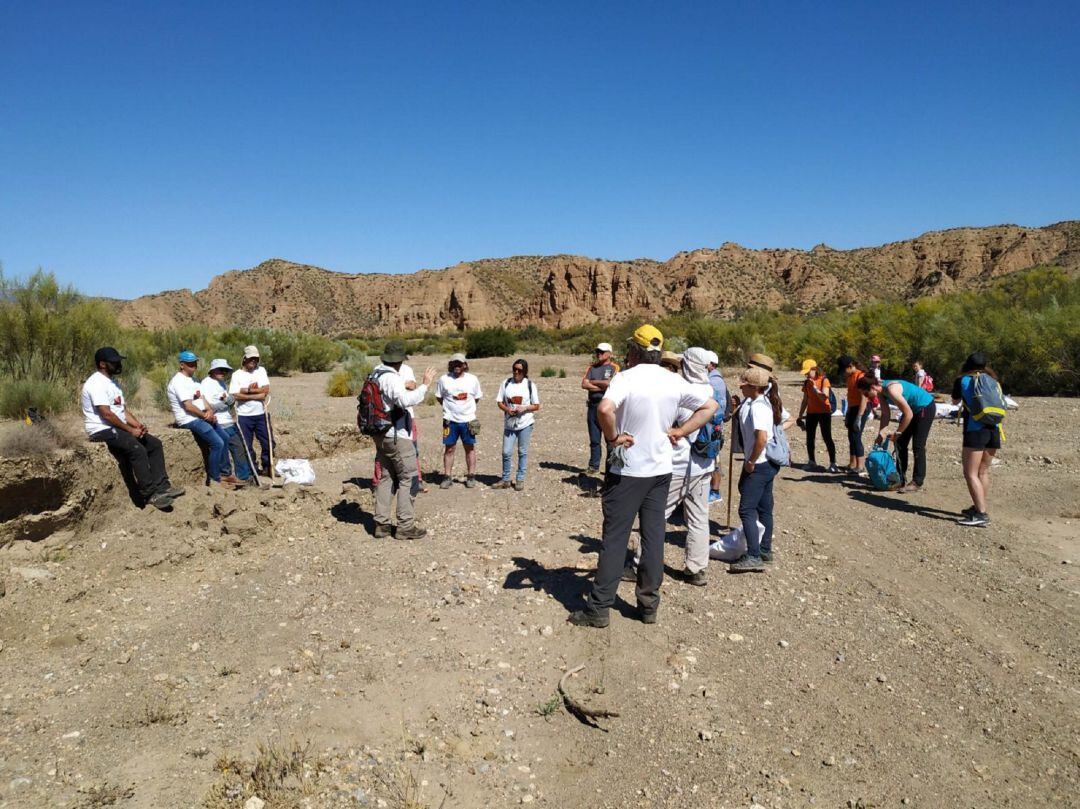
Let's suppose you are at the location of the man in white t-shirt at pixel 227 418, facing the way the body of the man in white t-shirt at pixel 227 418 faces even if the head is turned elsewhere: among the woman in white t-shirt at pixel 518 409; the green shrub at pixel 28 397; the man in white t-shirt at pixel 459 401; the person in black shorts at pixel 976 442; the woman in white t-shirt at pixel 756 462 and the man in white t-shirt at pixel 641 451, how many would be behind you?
1

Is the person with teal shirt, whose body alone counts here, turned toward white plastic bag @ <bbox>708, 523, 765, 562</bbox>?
no

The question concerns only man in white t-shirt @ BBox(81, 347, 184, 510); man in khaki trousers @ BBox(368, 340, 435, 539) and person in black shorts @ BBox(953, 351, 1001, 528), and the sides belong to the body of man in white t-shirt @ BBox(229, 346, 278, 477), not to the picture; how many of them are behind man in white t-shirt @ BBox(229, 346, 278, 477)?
0

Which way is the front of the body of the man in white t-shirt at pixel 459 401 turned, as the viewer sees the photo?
toward the camera

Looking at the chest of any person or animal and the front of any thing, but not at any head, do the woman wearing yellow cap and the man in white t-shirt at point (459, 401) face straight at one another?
no

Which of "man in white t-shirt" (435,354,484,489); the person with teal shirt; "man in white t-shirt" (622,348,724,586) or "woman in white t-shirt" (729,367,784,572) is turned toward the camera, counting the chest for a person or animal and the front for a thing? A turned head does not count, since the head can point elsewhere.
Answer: "man in white t-shirt" (435,354,484,489)

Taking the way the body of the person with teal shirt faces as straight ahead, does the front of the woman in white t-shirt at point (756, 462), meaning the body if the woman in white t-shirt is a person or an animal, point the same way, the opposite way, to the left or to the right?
the same way

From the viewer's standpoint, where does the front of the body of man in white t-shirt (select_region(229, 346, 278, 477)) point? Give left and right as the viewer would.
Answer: facing the viewer

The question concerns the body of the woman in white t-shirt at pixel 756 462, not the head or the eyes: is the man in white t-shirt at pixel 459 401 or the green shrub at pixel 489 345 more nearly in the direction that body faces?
the man in white t-shirt

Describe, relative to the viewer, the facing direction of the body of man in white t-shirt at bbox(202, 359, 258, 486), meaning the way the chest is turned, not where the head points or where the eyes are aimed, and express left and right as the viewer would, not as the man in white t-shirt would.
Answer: facing the viewer and to the right of the viewer

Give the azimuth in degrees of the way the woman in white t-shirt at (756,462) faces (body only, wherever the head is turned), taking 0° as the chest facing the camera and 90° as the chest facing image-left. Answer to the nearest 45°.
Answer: approximately 90°

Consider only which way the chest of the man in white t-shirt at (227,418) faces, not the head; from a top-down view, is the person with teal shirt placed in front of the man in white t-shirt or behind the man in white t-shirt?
in front

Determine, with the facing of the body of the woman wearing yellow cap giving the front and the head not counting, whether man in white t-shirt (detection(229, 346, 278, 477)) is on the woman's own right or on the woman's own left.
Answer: on the woman's own right

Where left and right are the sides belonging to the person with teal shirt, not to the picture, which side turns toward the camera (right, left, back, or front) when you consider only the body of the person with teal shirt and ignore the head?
left

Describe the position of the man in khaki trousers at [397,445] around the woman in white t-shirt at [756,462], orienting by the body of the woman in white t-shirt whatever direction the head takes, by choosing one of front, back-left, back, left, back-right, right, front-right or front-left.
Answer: front

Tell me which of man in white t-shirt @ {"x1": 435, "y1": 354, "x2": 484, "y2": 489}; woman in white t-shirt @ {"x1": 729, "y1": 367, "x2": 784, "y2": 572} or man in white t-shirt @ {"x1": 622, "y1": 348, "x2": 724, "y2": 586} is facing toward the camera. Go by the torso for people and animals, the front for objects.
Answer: man in white t-shirt @ {"x1": 435, "y1": 354, "x2": 484, "y2": 489}

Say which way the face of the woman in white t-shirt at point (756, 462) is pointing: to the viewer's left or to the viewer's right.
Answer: to the viewer's left

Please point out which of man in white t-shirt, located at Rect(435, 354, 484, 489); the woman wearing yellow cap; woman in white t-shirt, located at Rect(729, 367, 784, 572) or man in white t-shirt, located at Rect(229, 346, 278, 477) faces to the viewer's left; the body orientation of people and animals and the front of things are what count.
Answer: the woman in white t-shirt
